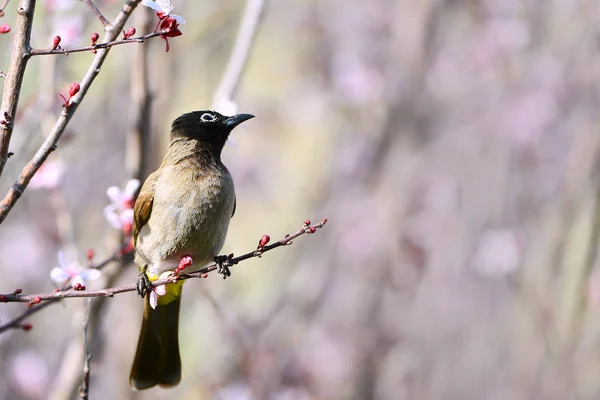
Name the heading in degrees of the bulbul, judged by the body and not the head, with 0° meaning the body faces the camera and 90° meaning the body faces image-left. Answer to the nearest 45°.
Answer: approximately 315°

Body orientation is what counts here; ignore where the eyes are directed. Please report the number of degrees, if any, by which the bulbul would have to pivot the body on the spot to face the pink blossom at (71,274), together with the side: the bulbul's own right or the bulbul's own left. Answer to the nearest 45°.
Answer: approximately 90° to the bulbul's own right
